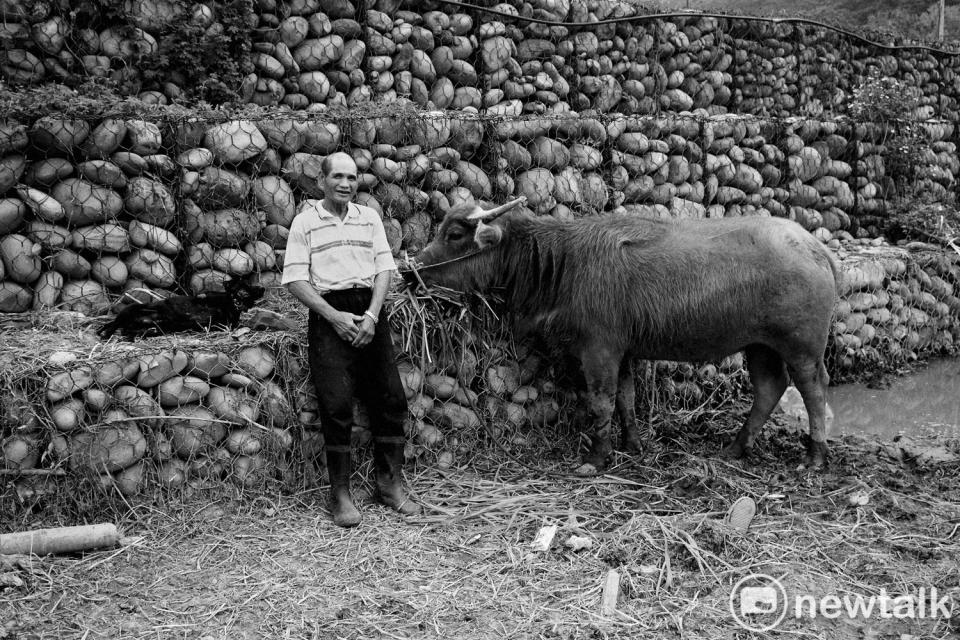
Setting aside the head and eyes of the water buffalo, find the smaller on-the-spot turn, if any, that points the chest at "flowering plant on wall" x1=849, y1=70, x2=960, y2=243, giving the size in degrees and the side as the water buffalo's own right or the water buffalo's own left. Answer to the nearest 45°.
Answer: approximately 135° to the water buffalo's own right

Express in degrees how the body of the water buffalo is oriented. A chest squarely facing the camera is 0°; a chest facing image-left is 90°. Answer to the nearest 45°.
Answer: approximately 90°

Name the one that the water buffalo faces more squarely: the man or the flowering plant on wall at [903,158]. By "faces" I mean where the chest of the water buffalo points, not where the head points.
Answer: the man

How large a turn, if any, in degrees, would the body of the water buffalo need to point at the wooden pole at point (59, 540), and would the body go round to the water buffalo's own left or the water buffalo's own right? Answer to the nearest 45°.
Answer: approximately 45° to the water buffalo's own left
